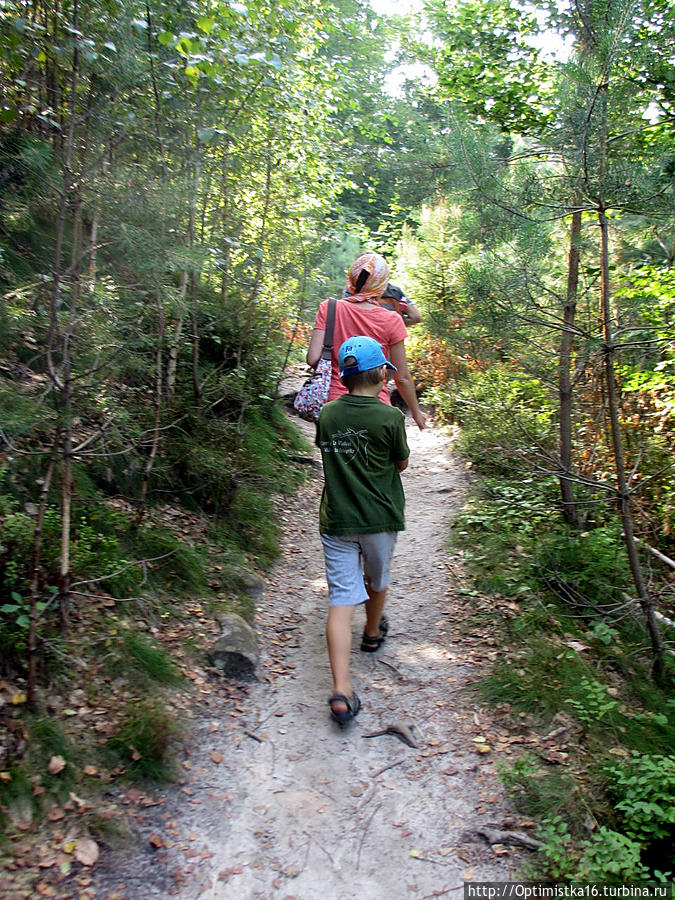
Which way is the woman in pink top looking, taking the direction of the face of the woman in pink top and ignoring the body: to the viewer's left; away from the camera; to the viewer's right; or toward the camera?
away from the camera

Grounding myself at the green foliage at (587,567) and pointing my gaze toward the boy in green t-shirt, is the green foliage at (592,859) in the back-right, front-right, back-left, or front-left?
front-left

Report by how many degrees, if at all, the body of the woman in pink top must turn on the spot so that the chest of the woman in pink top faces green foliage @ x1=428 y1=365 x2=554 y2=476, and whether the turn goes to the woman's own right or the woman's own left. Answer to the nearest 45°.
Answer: approximately 45° to the woman's own right

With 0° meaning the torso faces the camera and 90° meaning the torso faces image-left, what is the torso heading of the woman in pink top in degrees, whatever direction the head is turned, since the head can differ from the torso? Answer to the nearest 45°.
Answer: approximately 180°

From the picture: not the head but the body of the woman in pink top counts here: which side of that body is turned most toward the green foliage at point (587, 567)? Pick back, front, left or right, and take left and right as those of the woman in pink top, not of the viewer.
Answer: right
